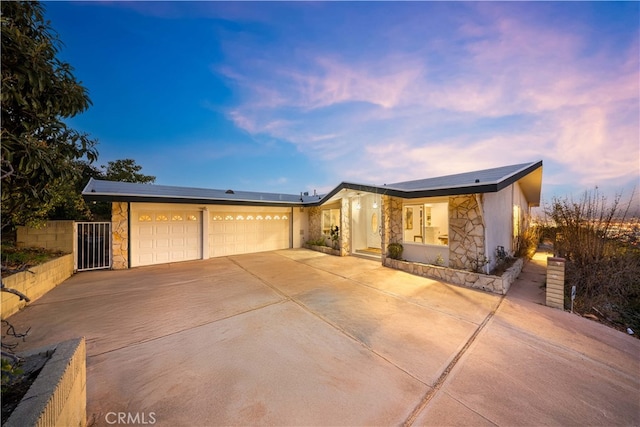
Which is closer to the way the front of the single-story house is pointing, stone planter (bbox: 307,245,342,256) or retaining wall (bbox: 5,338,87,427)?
the retaining wall

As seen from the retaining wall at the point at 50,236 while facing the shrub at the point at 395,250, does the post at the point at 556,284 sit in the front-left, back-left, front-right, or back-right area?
front-right

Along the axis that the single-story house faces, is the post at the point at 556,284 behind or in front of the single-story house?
in front

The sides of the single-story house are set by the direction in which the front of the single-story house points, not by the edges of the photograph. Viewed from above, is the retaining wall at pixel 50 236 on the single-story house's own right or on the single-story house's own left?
on the single-story house's own right

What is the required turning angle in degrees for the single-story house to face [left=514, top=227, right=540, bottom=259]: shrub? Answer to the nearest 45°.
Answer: approximately 90° to its left

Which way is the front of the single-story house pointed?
toward the camera

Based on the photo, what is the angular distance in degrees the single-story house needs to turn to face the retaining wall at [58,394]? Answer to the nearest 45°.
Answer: approximately 45° to its right

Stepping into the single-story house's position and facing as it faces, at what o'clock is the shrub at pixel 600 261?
The shrub is roughly at 10 o'clock from the single-story house.

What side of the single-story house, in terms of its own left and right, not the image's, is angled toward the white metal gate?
right

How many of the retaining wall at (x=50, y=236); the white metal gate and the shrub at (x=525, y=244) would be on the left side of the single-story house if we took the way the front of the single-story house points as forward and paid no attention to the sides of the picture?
1
